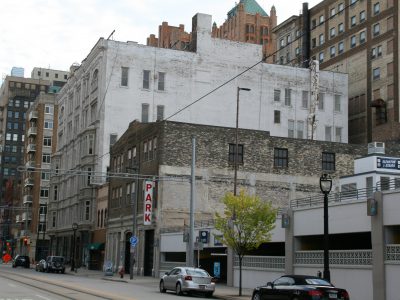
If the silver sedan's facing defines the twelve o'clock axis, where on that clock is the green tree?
The green tree is roughly at 4 o'clock from the silver sedan.

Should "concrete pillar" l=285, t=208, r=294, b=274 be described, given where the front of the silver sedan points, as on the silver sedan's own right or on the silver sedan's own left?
on the silver sedan's own right

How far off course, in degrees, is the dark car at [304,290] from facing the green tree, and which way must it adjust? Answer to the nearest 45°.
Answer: approximately 45° to its right

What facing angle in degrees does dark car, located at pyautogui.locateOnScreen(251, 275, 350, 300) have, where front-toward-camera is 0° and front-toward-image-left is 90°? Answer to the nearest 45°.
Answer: approximately 135°

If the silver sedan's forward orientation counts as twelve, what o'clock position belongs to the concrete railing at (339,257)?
The concrete railing is roughly at 5 o'clock from the silver sedan.

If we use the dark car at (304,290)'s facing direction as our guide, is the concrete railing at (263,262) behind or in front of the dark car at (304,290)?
in front

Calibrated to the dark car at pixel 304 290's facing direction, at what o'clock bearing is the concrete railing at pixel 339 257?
The concrete railing is roughly at 2 o'clock from the dark car.

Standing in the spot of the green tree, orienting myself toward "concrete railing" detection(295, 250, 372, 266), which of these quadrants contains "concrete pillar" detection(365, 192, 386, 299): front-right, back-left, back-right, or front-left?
front-right

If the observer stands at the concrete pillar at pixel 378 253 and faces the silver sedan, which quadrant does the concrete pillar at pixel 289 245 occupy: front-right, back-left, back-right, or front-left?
front-right

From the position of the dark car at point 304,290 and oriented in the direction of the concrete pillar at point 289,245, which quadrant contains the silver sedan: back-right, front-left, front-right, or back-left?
front-left
